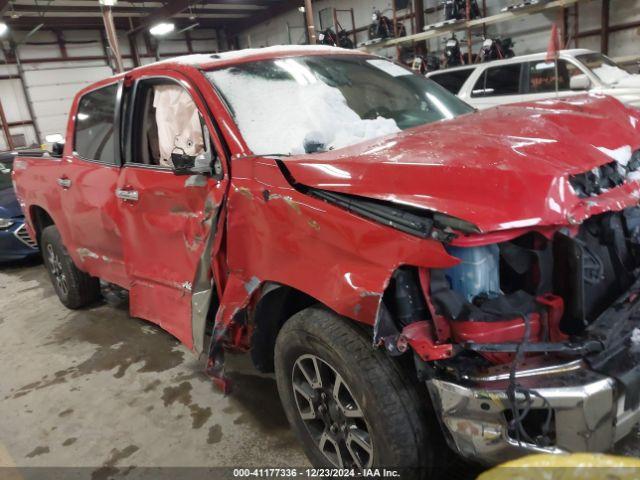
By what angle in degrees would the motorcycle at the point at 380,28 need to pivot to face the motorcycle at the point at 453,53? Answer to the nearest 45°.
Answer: approximately 90° to its left

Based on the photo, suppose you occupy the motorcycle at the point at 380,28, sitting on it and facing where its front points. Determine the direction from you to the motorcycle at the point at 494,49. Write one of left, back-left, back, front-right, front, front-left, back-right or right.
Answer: left

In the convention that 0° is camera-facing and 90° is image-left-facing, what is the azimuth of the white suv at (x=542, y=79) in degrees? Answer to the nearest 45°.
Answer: approximately 315°

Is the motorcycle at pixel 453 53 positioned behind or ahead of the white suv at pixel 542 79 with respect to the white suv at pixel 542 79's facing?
behind

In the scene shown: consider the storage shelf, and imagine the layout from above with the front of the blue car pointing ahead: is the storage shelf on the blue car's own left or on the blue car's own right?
on the blue car's own left

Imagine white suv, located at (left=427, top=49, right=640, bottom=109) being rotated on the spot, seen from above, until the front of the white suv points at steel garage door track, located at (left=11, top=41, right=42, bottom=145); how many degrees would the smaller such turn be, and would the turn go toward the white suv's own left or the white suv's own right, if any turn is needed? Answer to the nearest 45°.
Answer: approximately 135° to the white suv's own right

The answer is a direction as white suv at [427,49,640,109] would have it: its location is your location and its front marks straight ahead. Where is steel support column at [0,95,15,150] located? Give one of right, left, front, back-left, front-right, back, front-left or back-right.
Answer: back-right

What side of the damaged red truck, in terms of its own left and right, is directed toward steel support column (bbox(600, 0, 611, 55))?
left

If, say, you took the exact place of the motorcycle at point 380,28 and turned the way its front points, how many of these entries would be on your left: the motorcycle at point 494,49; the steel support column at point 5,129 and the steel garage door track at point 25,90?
1

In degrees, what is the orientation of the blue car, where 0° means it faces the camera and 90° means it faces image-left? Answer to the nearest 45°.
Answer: approximately 315°

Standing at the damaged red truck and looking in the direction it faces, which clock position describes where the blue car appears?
The blue car is roughly at 6 o'clock from the damaged red truck.
